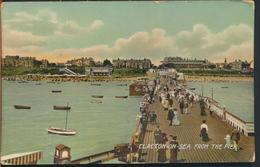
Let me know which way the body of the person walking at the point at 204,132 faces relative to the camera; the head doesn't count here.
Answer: away from the camera

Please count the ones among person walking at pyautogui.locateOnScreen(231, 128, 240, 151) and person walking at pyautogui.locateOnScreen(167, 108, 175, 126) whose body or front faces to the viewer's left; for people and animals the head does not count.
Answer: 0

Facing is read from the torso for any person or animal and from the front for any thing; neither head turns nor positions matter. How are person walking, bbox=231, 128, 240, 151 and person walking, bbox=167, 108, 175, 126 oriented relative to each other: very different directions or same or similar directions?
same or similar directions

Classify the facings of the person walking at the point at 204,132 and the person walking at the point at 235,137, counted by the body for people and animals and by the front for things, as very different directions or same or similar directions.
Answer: same or similar directions

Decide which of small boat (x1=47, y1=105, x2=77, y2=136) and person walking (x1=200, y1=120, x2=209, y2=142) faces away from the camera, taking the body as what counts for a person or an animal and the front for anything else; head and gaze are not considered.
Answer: the person walking

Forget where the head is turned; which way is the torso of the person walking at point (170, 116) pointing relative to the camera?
away from the camera

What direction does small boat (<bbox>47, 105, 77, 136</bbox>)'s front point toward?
to the viewer's right
